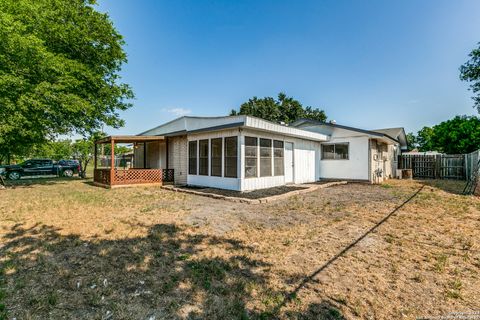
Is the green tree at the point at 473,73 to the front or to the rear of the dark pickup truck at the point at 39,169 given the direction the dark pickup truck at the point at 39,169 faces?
to the rear

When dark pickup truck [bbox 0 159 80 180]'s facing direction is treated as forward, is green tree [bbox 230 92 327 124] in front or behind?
behind

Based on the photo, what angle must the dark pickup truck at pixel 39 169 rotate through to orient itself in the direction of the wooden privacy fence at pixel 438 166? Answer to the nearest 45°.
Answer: approximately 135° to its left

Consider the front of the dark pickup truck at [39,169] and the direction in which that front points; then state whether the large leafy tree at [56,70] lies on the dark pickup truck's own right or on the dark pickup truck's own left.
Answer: on the dark pickup truck's own left
